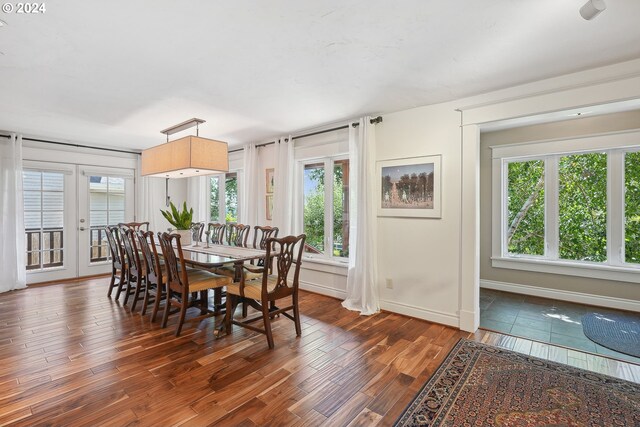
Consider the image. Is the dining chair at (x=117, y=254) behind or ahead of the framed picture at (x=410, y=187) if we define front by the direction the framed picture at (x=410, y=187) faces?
ahead

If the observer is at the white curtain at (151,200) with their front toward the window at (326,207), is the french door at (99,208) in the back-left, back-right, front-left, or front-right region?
back-right

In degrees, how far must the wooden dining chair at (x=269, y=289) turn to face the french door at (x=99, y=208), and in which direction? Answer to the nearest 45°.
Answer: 0° — it already faces it

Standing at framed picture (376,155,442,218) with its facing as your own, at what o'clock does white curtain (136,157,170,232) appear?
The white curtain is roughly at 2 o'clock from the framed picture.

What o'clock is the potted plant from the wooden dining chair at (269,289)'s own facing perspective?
The potted plant is roughly at 12 o'clock from the wooden dining chair.

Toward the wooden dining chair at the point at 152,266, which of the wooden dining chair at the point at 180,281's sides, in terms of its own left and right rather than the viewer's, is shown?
left

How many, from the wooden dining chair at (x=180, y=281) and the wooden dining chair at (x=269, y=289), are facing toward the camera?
0

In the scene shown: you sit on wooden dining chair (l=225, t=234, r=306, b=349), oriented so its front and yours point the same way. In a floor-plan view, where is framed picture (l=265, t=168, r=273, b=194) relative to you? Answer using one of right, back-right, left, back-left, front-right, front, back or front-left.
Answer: front-right

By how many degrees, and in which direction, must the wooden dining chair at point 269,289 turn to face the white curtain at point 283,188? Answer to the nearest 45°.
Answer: approximately 45° to its right

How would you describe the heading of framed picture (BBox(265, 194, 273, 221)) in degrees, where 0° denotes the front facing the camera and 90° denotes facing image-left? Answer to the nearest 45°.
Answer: approximately 45°

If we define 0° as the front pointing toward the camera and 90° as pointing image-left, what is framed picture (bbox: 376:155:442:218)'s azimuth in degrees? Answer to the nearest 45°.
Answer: approximately 45°

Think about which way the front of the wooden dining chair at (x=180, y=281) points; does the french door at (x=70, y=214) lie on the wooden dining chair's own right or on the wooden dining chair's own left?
on the wooden dining chair's own left

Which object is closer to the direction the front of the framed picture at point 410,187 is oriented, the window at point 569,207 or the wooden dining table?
the wooden dining table

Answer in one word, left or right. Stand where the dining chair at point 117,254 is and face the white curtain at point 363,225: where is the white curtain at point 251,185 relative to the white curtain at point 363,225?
left

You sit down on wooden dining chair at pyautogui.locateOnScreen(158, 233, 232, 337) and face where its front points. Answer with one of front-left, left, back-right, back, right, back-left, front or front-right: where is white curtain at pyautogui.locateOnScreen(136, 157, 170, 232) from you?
front-left

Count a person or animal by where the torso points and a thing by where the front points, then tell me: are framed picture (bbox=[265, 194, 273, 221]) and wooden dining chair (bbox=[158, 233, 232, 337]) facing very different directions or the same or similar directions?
very different directions

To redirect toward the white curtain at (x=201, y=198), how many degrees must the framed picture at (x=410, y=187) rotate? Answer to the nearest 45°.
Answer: approximately 45° to its right
